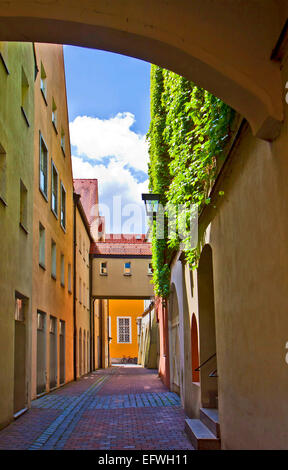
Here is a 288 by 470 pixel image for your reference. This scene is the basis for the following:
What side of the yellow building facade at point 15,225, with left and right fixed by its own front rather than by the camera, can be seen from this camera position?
right
